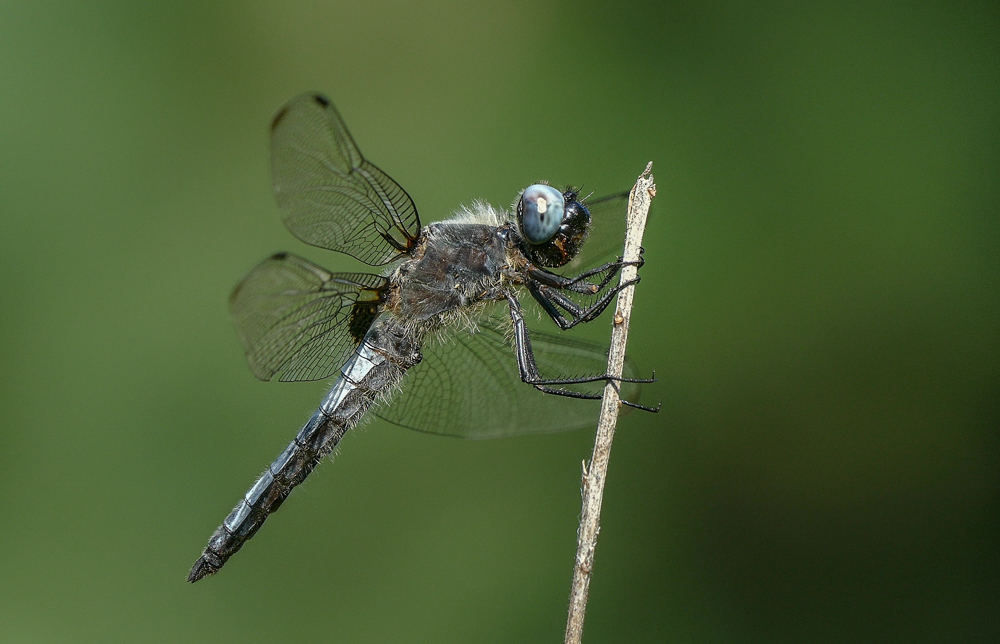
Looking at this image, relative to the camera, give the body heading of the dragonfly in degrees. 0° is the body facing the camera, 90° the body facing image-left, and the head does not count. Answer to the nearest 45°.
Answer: approximately 270°
